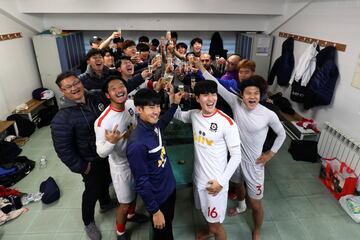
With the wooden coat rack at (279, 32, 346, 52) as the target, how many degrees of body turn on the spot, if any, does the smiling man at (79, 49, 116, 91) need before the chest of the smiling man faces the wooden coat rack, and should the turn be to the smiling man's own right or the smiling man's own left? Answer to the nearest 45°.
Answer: approximately 45° to the smiling man's own left

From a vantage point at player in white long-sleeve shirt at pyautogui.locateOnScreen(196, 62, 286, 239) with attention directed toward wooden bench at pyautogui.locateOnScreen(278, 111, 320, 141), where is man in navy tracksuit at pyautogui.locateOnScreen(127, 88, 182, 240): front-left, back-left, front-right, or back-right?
back-left

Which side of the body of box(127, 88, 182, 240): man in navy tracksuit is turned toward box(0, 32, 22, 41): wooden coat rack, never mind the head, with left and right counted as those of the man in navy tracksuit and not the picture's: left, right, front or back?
back

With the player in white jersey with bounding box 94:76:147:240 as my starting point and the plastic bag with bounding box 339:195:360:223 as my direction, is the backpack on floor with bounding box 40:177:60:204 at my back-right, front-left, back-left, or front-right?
back-left

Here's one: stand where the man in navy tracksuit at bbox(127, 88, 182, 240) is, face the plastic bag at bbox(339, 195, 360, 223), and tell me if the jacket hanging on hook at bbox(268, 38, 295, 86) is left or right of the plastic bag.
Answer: left

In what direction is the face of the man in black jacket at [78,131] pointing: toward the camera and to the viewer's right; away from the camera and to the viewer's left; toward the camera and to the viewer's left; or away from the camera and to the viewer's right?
toward the camera and to the viewer's right

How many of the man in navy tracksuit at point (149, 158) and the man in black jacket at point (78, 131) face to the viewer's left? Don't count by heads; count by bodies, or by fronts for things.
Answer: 0

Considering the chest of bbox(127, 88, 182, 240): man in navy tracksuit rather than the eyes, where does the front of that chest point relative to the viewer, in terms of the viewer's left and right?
facing the viewer and to the right of the viewer
